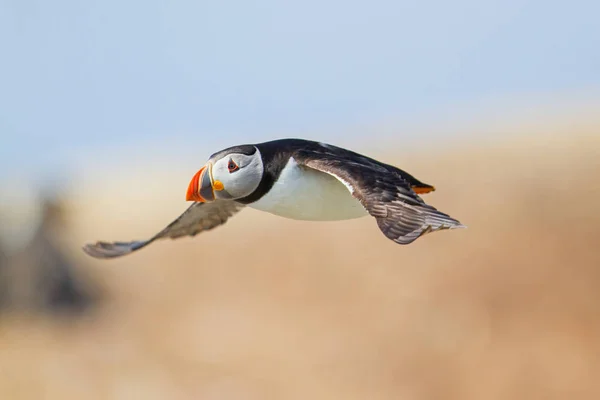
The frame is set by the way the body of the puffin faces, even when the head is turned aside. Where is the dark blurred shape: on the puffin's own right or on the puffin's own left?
on the puffin's own right

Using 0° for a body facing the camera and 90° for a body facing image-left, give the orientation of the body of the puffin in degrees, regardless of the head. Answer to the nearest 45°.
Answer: approximately 45°
